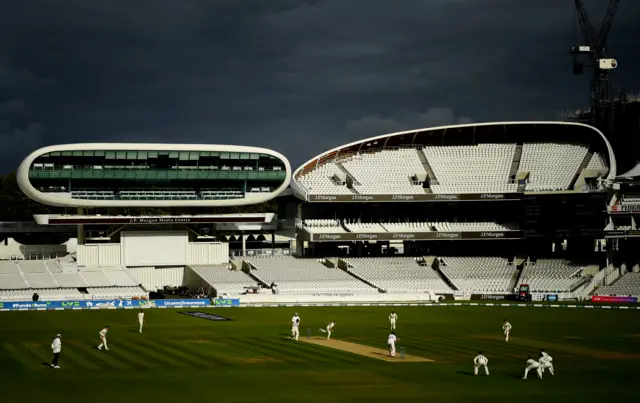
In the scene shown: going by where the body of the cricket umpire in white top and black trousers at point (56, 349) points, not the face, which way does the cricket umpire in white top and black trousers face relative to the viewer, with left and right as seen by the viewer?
facing to the right of the viewer

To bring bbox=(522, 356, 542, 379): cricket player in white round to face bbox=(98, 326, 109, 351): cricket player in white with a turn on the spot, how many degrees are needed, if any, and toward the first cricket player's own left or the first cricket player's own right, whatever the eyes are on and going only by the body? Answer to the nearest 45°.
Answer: approximately 45° to the first cricket player's own left

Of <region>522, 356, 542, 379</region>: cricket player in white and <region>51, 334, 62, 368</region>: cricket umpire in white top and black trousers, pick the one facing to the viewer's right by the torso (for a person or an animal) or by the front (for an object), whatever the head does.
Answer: <region>51, 334, 62, 368</region>: cricket umpire in white top and black trousers

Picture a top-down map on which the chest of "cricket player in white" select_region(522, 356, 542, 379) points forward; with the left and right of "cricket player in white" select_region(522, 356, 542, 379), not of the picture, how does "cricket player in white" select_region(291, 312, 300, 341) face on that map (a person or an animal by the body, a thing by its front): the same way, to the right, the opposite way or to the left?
the opposite way

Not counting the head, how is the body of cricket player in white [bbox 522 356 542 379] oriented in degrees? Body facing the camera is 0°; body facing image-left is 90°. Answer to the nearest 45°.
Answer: approximately 135°

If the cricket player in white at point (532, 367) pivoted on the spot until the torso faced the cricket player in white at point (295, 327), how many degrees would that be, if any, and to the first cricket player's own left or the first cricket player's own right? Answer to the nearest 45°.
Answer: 0° — they already face them

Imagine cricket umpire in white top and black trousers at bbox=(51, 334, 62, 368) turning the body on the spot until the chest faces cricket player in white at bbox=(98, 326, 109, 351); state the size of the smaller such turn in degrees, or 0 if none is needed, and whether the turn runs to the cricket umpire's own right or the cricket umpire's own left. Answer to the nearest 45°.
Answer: approximately 45° to the cricket umpire's own left

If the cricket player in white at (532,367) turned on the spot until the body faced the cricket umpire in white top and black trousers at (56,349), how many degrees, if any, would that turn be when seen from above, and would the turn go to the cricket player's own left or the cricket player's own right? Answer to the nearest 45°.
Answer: approximately 45° to the cricket player's own left

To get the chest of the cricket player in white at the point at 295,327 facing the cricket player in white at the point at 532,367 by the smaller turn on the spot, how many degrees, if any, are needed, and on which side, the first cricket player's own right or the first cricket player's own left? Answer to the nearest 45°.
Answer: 0° — they already face them

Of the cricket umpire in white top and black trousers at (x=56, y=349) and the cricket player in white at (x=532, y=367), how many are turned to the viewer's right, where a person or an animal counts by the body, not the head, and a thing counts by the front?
1

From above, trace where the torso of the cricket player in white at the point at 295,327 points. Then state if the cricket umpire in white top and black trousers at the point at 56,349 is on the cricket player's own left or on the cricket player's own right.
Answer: on the cricket player's own right
